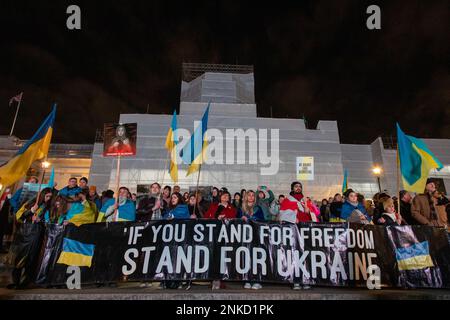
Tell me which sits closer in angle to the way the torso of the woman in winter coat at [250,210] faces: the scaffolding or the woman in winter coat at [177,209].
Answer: the woman in winter coat

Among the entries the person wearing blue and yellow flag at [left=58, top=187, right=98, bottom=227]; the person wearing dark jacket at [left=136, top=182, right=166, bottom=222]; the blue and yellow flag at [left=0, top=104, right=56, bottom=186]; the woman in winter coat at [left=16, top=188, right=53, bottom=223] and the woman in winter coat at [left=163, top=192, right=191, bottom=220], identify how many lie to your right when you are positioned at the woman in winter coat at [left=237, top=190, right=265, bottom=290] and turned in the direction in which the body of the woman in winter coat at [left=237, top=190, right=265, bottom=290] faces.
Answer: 5

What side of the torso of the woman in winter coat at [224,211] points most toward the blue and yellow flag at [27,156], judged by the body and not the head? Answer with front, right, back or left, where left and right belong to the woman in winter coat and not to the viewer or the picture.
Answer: right

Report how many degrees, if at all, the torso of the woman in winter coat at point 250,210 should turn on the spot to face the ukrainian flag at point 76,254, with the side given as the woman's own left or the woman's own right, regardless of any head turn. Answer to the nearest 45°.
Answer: approximately 90° to the woman's own right

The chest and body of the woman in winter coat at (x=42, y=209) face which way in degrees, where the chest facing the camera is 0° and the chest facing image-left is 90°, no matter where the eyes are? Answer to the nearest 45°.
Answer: approximately 315°

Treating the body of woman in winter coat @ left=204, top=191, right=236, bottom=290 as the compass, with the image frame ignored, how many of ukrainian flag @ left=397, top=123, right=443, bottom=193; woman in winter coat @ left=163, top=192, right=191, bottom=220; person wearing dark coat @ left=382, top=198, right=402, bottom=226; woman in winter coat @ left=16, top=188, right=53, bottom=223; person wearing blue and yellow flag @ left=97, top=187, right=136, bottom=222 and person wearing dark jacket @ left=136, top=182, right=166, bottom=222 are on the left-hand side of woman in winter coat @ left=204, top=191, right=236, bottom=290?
2

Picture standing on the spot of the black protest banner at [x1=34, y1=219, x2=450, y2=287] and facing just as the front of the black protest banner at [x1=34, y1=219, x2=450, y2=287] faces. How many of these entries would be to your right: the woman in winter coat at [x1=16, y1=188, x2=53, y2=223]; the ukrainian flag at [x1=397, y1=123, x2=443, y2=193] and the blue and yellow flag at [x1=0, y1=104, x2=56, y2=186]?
2

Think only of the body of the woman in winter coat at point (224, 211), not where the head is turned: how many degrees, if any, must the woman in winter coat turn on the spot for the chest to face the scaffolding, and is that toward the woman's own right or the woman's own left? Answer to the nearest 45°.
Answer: approximately 180°

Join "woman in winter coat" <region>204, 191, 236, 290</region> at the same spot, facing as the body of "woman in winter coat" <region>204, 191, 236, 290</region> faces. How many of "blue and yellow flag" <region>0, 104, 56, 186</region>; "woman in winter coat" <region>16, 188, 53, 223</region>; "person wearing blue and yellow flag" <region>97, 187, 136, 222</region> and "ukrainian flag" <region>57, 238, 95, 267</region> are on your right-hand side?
4

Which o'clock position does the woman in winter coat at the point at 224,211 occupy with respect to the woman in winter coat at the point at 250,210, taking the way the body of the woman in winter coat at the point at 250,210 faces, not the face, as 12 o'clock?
the woman in winter coat at the point at 224,211 is roughly at 3 o'clock from the woman in winter coat at the point at 250,210.

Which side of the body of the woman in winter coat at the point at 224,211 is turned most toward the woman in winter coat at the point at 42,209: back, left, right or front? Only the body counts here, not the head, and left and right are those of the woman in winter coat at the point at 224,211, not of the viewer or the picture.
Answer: right
